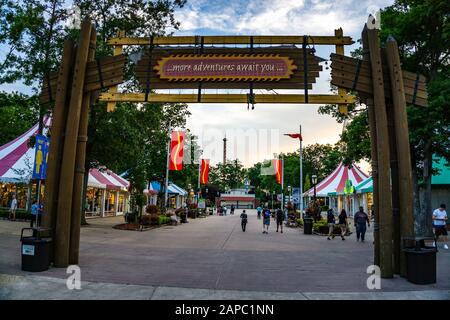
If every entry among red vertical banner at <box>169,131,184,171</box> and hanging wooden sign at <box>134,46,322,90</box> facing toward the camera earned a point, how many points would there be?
2

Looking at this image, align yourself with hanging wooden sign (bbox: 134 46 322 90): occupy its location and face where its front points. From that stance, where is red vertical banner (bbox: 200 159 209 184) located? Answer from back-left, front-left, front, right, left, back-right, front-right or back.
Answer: back

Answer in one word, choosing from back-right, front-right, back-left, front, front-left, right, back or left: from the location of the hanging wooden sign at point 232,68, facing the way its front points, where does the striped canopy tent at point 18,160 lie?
back-right

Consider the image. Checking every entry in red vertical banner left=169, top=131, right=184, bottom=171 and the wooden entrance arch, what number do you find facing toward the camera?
2

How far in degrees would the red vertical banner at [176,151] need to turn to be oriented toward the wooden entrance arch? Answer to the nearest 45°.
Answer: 0° — it already faces it

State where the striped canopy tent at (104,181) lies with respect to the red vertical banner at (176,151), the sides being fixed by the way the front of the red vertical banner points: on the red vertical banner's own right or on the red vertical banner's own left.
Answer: on the red vertical banner's own right

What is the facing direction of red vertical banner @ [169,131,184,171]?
toward the camera

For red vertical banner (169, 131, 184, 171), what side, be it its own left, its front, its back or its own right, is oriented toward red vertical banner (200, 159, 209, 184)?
back

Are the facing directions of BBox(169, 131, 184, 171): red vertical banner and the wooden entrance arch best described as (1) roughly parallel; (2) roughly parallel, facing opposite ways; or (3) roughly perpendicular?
roughly parallel

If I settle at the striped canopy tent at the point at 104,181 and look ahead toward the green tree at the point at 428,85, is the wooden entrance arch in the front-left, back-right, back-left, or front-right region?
front-right

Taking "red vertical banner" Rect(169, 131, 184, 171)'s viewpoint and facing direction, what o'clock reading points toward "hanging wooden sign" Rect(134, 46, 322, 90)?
The hanging wooden sign is roughly at 12 o'clock from the red vertical banner.

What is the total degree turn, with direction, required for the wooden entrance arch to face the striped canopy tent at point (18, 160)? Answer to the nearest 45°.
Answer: approximately 135° to its right

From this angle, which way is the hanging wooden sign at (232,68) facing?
toward the camera

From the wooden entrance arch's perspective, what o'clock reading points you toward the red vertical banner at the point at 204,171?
The red vertical banner is roughly at 6 o'clock from the wooden entrance arch.
